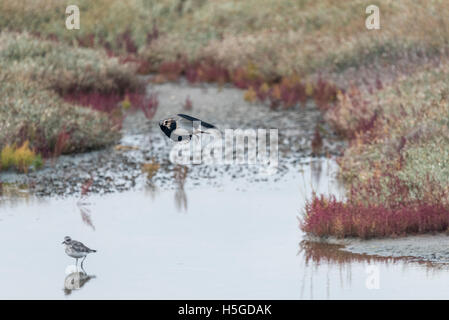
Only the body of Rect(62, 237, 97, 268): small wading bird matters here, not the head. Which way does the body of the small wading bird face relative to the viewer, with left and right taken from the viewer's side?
facing to the left of the viewer

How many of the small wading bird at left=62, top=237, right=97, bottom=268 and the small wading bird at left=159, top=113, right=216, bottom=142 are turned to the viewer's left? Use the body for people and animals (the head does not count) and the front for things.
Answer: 2

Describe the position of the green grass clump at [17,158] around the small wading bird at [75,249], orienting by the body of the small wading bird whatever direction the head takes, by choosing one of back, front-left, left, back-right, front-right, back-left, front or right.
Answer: right

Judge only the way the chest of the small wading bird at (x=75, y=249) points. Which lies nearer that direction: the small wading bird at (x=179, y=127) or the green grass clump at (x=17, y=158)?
the green grass clump

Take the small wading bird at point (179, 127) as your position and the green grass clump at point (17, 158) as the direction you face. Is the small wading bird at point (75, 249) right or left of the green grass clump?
left

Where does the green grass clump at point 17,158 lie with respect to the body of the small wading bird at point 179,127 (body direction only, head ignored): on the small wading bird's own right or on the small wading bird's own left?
on the small wading bird's own right

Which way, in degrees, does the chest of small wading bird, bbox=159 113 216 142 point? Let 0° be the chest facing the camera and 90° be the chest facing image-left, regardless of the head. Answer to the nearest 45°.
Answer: approximately 90°

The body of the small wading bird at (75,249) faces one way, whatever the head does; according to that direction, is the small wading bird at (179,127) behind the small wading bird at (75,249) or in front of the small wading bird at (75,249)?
behind
